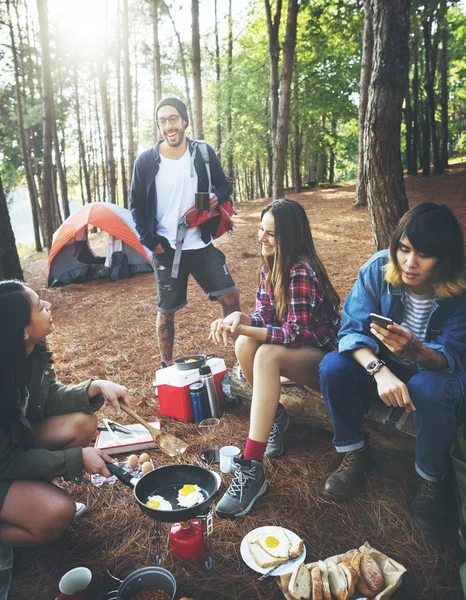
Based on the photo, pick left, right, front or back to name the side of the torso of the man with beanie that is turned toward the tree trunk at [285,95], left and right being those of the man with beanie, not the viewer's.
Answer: back

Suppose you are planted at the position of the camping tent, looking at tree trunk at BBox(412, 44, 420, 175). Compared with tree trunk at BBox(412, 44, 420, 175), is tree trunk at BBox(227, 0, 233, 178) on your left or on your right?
left

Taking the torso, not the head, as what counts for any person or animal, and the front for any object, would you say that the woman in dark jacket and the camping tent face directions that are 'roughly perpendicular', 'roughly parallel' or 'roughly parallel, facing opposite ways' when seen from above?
roughly perpendicular

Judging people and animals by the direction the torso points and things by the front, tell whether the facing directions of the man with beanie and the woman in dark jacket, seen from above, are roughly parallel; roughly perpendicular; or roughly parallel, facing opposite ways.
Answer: roughly perpendicular

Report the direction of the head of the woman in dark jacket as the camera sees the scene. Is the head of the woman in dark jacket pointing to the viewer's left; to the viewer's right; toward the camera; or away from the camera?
to the viewer's right

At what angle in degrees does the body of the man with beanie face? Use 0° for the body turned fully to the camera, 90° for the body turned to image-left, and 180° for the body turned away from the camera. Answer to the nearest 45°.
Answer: approximately 0°

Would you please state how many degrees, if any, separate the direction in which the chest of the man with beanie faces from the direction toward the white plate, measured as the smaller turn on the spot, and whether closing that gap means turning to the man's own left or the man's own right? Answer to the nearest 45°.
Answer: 0° — they already face it

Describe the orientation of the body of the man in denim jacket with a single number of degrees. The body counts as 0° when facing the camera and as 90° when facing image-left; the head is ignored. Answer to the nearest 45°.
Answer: approximately 45°

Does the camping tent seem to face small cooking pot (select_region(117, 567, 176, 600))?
yes

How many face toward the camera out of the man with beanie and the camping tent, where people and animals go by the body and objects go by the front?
2

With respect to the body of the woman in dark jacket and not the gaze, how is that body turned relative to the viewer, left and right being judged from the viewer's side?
facing to the right of the viewer

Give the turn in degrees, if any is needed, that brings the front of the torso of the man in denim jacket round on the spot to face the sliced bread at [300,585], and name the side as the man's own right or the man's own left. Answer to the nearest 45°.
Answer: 0° — they already face it
